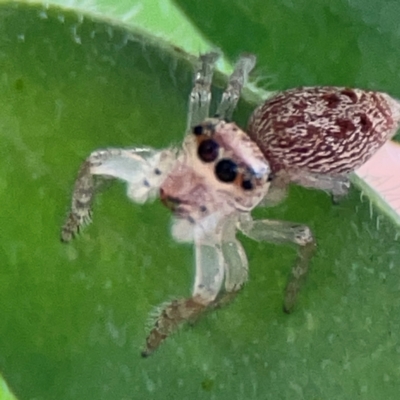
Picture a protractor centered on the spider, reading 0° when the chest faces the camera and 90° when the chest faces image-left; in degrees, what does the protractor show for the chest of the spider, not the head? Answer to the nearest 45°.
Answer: approximately 45°
